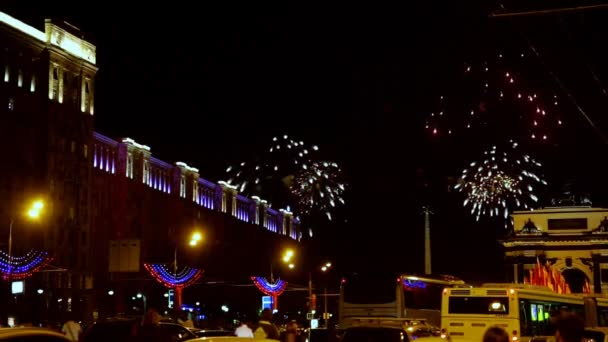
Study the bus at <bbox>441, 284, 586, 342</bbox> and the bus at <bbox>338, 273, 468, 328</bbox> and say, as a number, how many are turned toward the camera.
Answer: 0

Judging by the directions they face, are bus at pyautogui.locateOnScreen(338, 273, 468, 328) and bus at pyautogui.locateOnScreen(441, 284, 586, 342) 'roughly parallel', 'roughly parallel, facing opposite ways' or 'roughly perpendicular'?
roughly parallel
